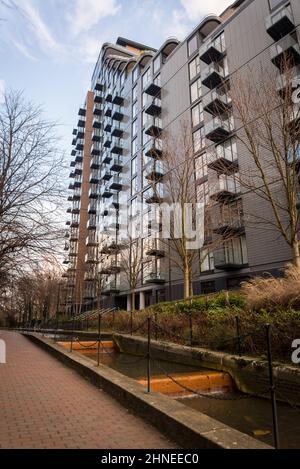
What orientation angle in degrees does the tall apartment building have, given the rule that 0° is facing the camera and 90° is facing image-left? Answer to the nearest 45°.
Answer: approximately 45°

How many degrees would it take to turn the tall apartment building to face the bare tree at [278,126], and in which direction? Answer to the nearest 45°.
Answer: approximately 45° to its left
